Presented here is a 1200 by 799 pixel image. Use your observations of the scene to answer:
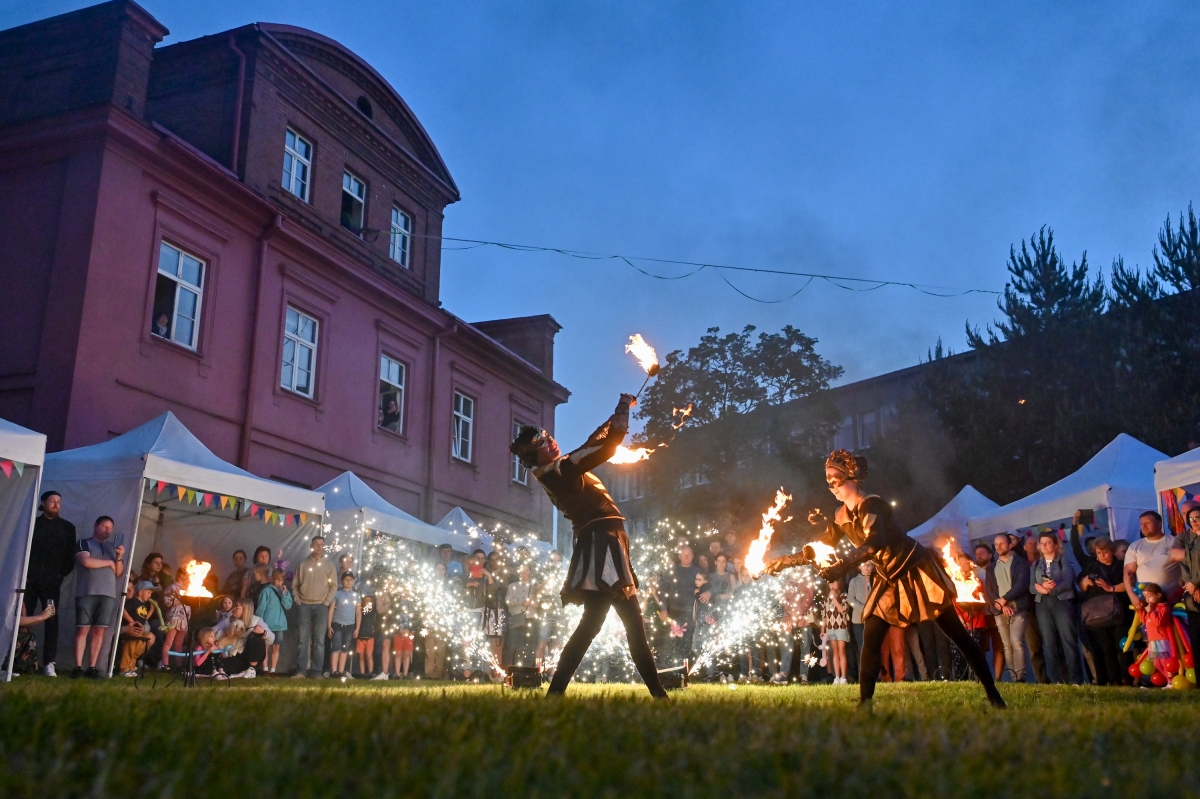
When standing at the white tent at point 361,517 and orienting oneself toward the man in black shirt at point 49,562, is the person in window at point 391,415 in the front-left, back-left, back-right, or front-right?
back-right

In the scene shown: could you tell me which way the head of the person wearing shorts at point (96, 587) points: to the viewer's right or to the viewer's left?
to the viewer's right

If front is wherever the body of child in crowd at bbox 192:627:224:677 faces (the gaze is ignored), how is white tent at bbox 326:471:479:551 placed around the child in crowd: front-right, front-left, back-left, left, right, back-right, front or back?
left

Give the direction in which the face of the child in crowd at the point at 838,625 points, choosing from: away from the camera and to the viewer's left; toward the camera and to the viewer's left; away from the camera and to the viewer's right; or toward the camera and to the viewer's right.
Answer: toward the camera and to the viewer's left

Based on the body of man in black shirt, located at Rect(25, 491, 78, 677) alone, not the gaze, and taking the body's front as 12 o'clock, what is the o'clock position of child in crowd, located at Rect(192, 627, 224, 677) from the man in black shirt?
The child in crowd is roughly at 9 o'clock from the man in black shirt.

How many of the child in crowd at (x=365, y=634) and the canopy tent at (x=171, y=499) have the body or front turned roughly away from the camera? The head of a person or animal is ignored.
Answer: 0

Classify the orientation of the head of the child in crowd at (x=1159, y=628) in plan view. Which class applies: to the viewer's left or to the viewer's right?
to the viewer's left

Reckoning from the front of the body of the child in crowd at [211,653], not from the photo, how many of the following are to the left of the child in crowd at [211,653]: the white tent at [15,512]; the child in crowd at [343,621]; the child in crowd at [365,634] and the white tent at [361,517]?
3
